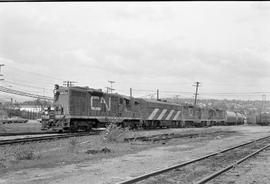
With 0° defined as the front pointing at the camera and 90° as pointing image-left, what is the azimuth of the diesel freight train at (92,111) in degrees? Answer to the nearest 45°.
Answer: approximately 45°
